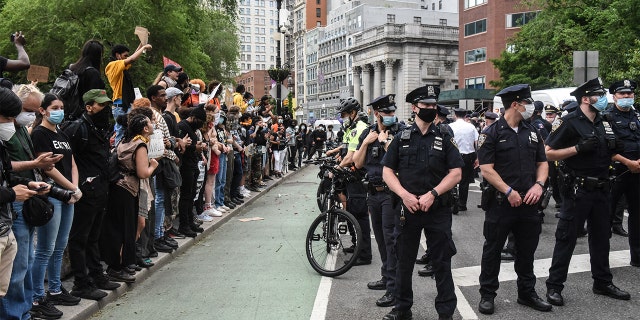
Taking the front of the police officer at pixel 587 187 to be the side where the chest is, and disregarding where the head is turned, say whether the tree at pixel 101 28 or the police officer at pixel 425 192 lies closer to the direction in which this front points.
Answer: the police officer

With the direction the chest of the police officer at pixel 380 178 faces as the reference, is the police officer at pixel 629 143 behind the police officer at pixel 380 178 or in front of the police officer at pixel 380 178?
behind

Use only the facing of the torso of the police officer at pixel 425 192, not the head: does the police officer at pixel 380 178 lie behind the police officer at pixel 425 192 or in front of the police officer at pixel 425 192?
behind

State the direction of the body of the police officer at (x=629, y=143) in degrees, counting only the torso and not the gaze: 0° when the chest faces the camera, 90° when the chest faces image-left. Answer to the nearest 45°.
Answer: approximately 0°

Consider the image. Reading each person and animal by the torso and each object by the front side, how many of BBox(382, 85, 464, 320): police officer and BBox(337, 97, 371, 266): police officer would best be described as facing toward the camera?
1

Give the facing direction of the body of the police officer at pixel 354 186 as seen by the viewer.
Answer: to the viewer's left

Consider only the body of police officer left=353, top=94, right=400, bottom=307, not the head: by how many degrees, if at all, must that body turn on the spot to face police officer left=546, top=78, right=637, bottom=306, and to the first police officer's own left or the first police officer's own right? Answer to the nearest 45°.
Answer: approximately 135° to the first police officer's own left

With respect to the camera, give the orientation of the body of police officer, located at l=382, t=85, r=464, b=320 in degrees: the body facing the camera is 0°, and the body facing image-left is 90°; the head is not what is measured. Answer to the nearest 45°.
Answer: approximately 0°

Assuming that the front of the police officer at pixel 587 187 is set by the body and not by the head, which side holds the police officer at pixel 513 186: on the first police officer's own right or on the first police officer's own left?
on the first police officer's own right

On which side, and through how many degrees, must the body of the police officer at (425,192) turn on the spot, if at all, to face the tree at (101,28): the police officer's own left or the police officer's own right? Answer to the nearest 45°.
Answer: approximately 135° to the police officer's own right
